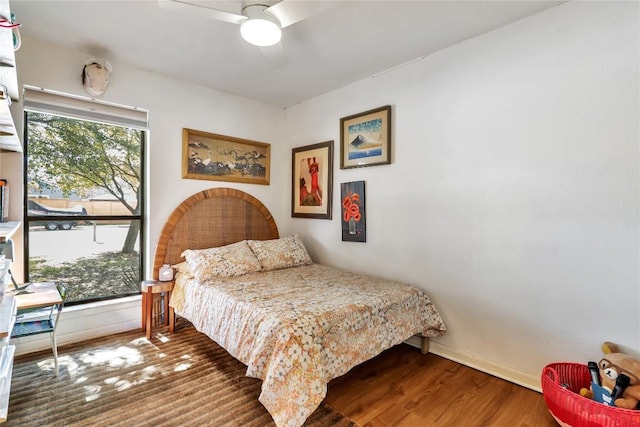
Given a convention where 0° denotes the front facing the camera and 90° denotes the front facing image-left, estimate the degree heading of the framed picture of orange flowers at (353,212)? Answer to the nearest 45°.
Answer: approximately 45°

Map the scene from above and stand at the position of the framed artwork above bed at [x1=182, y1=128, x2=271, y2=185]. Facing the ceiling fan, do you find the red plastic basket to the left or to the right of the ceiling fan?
left

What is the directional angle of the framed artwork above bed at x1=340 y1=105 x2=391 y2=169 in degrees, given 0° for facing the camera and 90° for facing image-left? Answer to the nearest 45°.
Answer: approximately 45°

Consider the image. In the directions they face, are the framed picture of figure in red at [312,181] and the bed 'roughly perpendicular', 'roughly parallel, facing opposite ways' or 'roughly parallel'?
roughly perpendicular

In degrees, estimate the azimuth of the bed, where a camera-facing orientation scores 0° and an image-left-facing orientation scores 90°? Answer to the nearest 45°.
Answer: approximately 315°

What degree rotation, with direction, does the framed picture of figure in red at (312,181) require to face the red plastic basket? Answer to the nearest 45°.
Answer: approximately 90° to its left
